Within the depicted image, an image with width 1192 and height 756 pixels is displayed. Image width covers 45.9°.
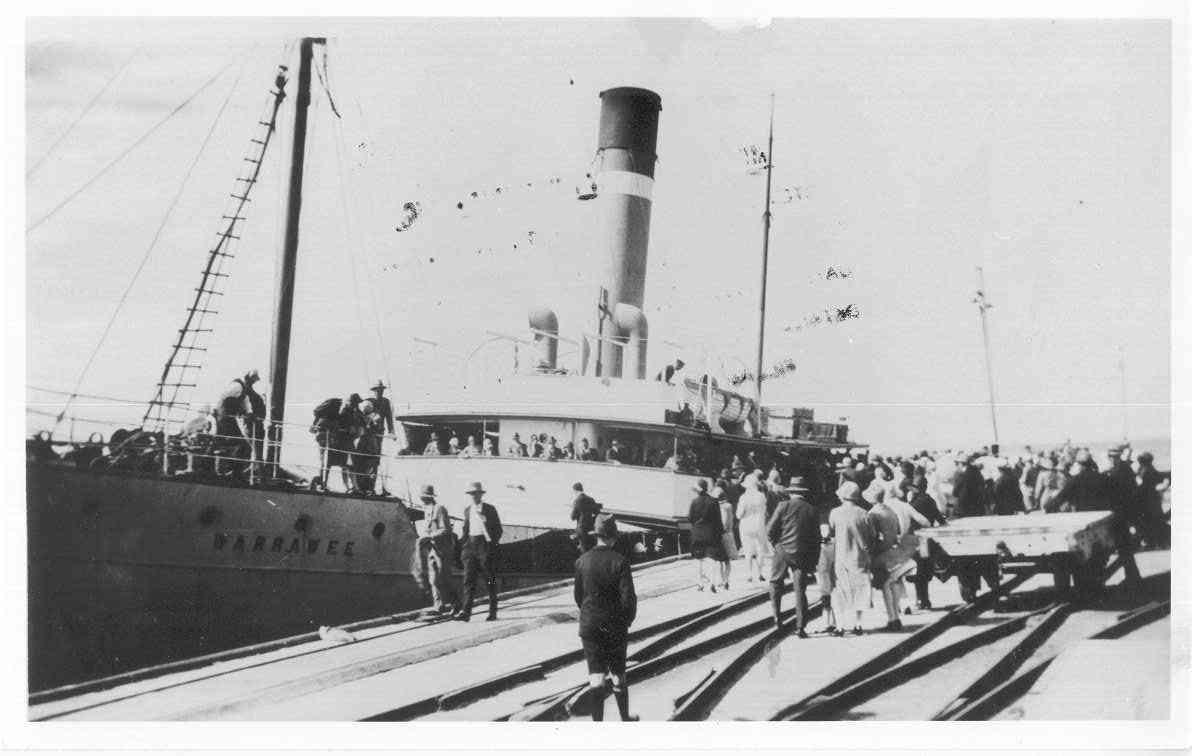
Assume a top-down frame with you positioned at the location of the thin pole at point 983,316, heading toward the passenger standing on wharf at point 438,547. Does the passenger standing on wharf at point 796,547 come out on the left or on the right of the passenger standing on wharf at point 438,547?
left

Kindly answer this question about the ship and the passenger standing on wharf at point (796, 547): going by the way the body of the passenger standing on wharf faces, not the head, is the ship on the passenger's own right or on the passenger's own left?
on the passenger's own left

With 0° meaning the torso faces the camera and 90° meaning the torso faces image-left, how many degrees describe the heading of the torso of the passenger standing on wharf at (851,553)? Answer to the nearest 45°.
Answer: approximately 180°

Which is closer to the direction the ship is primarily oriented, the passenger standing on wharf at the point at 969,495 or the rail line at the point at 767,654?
the rail line

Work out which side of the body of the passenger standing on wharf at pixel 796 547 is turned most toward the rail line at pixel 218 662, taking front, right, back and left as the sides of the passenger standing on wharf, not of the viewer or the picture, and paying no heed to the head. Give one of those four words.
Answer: left

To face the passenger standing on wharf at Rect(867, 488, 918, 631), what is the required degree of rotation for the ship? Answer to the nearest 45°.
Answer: approximately 90° to its left

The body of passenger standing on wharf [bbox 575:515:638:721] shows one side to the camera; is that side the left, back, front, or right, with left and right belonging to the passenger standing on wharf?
back

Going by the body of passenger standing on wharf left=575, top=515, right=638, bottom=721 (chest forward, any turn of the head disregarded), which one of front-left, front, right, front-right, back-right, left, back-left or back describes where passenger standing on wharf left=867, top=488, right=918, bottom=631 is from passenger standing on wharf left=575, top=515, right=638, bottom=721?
front-right

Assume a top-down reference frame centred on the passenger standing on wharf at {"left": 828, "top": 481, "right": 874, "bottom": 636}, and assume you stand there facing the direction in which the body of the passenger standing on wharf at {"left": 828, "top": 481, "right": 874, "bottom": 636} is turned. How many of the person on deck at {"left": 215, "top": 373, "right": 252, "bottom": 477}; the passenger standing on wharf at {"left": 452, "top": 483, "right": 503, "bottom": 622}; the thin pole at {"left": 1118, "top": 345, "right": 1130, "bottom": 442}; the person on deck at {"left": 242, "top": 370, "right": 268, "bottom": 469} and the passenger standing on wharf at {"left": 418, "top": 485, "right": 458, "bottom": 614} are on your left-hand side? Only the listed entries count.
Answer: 4

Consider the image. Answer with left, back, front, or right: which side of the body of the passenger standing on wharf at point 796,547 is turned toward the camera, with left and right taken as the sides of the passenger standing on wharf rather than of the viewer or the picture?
back

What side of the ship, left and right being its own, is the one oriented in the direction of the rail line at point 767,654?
left
